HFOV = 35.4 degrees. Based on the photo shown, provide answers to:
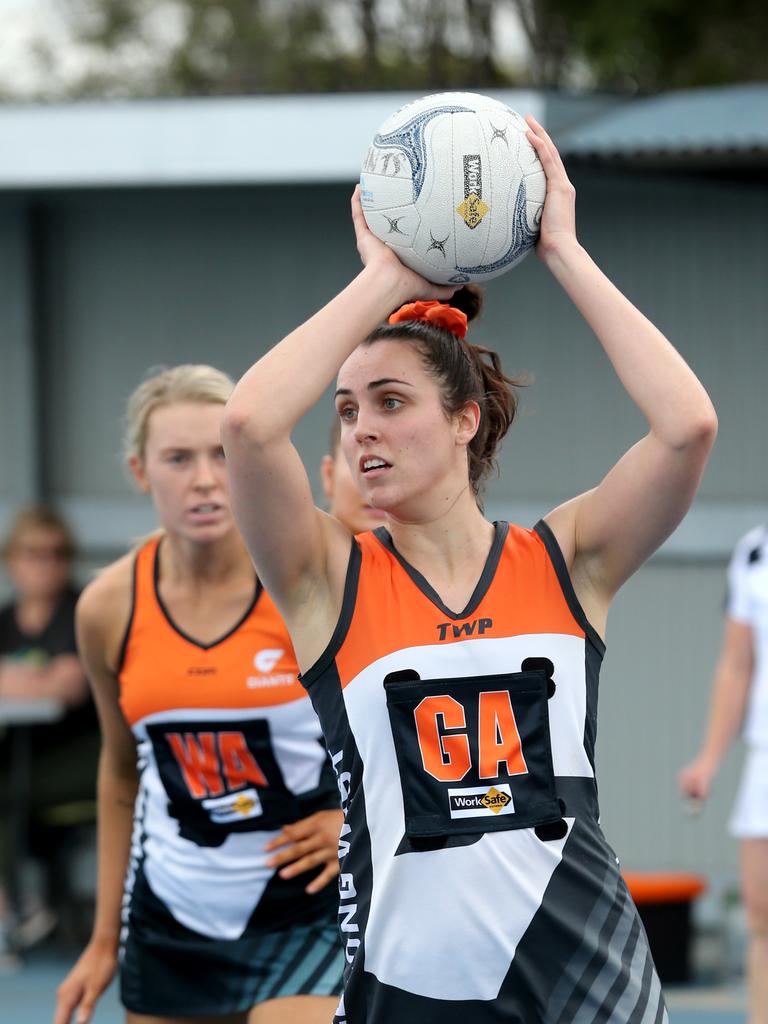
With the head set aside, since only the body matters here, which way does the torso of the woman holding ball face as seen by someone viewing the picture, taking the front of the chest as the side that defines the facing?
toward the camera

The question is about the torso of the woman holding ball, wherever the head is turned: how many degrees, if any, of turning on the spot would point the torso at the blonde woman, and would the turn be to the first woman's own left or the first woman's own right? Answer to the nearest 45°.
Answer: approximately 135° to the first woman's own right

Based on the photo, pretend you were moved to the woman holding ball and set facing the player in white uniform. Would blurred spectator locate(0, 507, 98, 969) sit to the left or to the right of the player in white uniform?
left

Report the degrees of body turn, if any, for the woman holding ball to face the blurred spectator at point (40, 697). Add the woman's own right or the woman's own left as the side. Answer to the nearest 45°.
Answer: approximately 135° to the woman's own right

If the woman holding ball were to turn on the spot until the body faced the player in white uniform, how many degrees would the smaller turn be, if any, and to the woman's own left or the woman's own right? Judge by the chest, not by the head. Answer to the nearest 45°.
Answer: approximately 180°

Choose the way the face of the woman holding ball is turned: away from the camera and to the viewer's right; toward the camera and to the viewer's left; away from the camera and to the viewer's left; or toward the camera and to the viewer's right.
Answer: toward the camera and to the viewer's left
